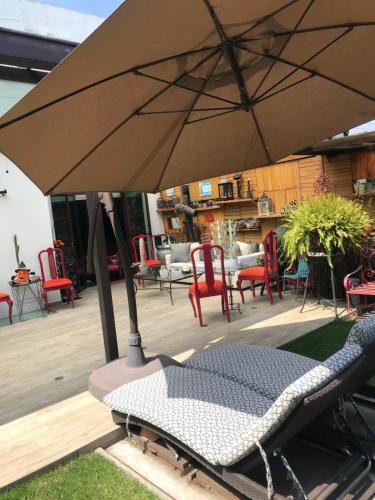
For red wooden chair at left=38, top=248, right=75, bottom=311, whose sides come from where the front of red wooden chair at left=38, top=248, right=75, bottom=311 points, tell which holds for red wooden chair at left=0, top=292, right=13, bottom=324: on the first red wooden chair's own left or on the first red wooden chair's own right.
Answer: on the first red wooden chair's own right

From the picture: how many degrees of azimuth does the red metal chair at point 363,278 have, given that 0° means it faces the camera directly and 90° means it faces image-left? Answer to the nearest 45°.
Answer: approximately 45°

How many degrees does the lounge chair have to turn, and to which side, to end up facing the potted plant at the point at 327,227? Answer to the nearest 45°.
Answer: approximately 135° to its right

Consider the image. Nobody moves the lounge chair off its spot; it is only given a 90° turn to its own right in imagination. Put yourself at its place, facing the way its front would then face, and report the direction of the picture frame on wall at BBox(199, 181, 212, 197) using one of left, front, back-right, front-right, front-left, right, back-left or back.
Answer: front-right

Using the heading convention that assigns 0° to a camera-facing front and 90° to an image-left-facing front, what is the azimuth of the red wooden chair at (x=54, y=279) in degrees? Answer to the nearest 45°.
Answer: approximately 315°

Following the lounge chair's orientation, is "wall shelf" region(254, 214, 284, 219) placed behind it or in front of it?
behind
